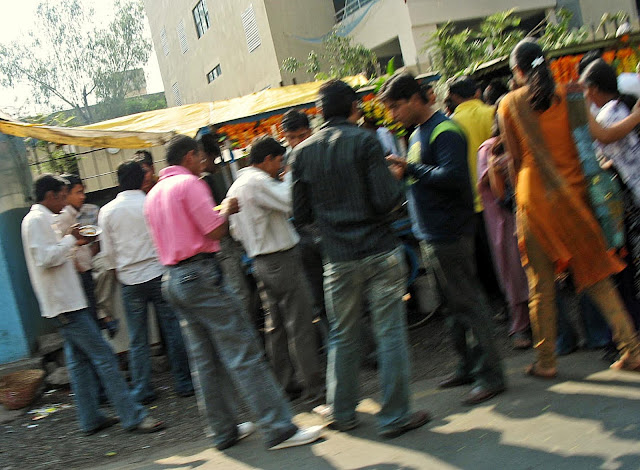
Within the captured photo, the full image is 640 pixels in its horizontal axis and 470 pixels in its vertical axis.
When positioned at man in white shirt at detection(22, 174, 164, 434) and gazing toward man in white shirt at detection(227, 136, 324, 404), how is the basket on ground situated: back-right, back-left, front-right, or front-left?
back-left

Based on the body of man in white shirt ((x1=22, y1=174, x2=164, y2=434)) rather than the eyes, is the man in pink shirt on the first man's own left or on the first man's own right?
on the first man's own right

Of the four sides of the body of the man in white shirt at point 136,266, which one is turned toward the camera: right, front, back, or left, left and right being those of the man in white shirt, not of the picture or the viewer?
back

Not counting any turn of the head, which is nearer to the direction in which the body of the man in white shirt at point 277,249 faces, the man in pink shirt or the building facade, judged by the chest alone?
the building facade

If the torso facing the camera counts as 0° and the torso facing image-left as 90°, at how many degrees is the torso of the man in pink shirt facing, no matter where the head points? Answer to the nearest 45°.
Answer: approximately 225°
